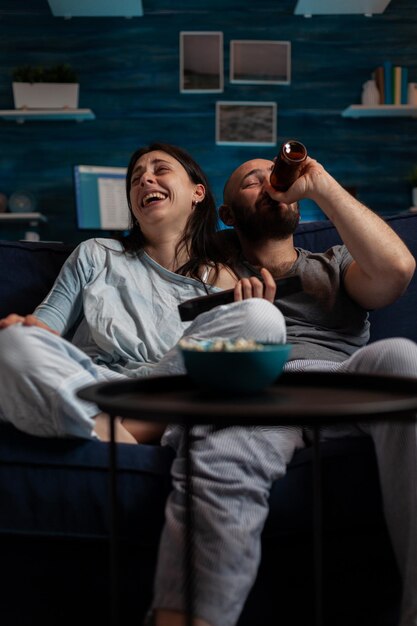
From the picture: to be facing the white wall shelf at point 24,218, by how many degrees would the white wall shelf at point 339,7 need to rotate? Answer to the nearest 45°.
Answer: approximately 90° to its right

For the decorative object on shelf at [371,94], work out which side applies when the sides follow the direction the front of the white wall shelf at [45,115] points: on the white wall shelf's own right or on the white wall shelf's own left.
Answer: on the white wall shelf's own left

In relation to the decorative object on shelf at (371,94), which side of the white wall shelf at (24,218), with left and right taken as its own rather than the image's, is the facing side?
left

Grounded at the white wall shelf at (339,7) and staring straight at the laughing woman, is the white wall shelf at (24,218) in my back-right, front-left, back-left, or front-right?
front-right

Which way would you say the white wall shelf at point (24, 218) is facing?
toward the camera

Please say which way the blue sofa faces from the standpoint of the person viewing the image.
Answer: facing the viewer

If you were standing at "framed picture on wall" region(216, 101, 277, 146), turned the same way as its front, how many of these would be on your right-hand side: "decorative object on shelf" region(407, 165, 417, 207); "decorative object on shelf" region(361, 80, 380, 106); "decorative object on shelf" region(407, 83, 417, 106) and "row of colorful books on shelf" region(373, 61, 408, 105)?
0

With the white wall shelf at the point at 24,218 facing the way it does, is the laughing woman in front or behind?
in front

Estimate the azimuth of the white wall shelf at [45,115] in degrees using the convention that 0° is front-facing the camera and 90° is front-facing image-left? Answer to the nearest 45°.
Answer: approximately 0°

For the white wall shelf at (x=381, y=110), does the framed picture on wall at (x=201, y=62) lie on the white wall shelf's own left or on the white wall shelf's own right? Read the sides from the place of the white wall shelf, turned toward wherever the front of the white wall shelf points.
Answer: on the white wall shelf's own right

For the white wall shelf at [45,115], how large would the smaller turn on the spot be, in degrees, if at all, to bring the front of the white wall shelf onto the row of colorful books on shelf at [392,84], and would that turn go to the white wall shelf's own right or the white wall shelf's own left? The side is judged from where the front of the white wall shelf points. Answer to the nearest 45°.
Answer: approximately 90° to the white wall shelf's own left

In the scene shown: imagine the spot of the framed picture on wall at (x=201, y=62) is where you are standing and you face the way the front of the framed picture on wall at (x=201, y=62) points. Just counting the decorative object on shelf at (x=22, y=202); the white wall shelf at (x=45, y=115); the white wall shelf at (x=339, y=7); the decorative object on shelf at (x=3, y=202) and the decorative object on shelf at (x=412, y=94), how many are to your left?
2

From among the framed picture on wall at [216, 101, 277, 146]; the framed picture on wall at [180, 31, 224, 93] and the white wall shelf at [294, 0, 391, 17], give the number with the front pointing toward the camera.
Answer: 3

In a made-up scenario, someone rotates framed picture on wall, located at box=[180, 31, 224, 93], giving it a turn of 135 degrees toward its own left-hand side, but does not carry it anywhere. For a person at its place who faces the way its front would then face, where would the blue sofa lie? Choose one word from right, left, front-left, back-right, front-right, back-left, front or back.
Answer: back-right

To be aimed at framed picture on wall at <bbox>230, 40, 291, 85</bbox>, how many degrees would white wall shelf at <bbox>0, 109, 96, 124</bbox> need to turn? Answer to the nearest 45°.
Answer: approximately 90° to its left

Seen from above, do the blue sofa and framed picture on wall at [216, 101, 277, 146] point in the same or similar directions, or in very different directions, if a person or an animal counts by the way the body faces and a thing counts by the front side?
same or similar directions

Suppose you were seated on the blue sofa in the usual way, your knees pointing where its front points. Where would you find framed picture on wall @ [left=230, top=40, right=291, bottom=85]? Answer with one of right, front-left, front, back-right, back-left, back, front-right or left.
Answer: back

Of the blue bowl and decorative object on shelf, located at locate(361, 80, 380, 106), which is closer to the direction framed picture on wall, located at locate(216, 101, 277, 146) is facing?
the blue bowl

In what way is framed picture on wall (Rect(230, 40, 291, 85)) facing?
toward the camera

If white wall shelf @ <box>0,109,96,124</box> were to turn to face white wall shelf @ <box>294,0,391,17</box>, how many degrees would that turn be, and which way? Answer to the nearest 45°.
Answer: approximately 90° to its left

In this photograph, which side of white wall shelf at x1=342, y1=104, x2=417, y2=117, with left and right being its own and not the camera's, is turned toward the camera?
front

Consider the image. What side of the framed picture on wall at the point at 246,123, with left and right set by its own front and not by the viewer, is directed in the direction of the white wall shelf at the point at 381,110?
left

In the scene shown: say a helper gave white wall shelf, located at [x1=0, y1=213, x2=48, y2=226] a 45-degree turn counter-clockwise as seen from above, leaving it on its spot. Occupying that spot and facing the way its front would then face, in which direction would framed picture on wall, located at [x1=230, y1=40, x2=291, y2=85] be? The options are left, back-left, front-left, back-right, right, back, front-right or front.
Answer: front-left
